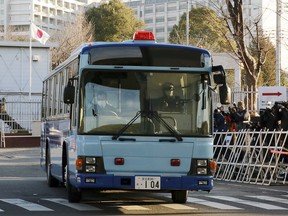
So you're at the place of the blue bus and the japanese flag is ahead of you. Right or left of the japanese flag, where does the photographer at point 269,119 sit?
right

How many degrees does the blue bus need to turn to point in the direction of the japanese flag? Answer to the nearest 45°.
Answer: approximately 180°

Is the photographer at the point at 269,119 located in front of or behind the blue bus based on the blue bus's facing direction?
behind

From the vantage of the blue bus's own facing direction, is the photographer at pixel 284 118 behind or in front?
behind

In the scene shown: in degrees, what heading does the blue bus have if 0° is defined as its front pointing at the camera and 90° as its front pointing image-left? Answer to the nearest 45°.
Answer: approximately 0°

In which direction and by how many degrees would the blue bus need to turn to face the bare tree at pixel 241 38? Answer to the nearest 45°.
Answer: approximately 180°
